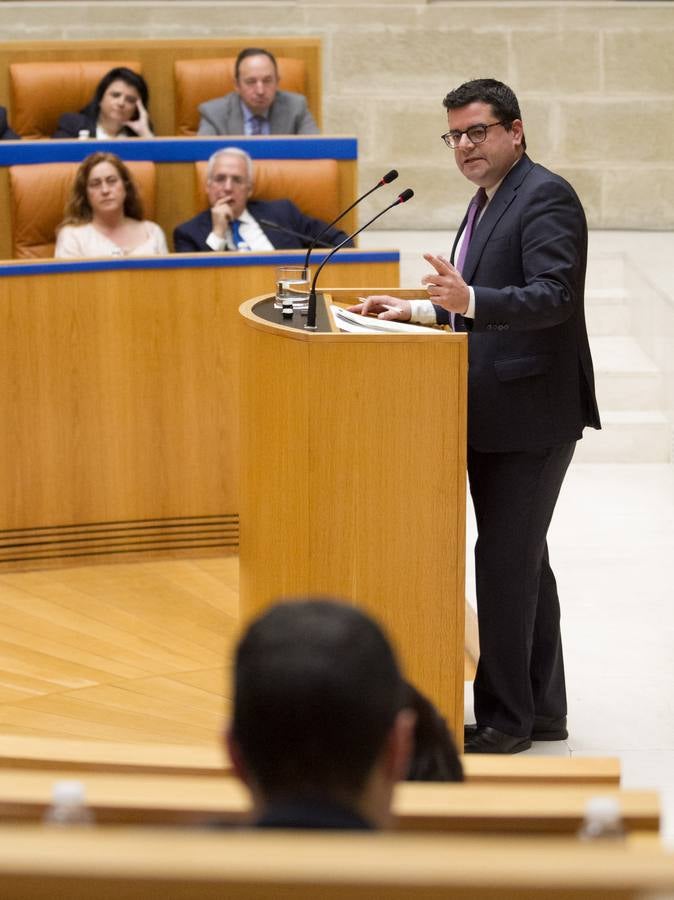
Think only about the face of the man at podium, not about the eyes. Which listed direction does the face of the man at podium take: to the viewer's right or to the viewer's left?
to the viewer's left

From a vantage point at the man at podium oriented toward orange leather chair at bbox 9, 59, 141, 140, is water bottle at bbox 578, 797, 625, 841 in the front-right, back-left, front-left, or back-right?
back-left
